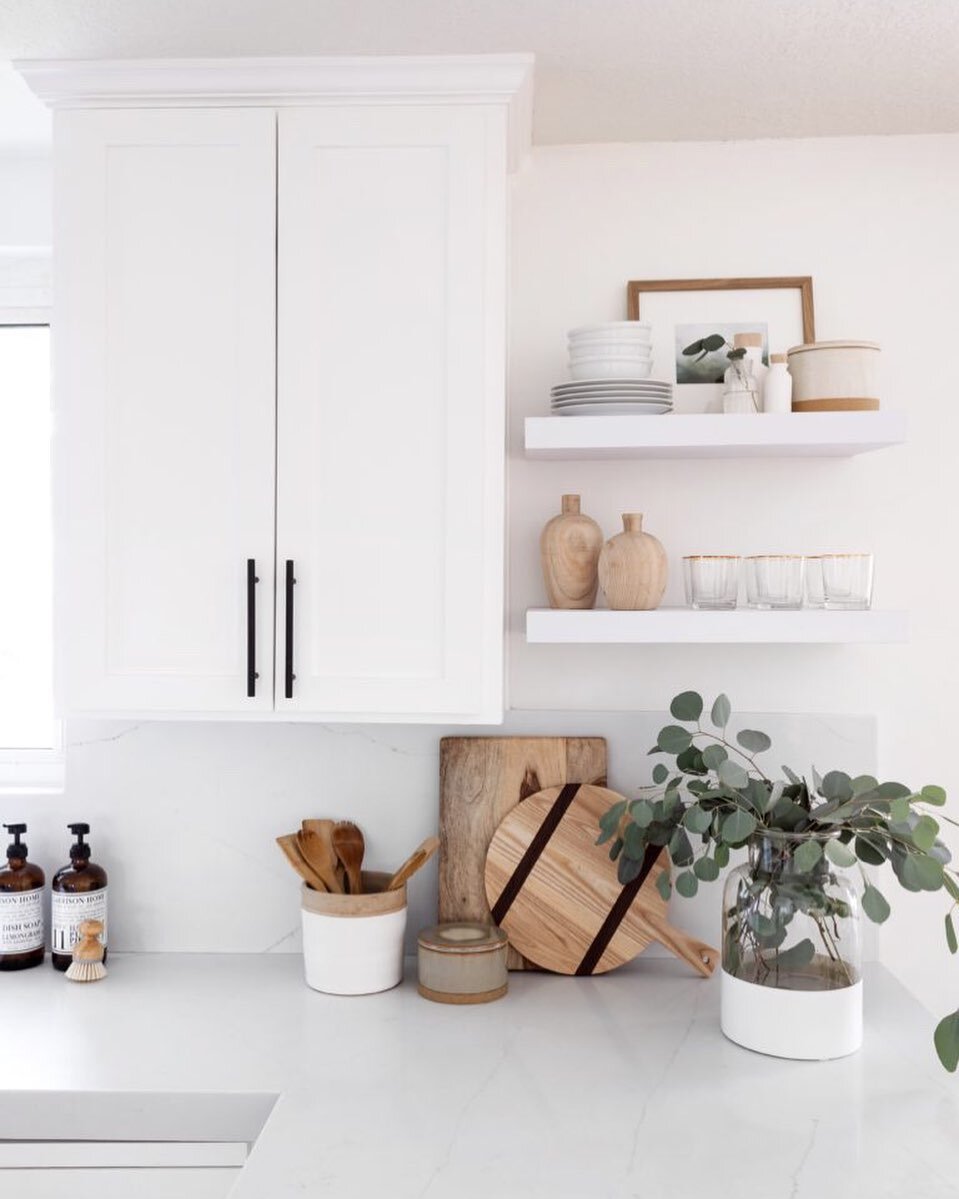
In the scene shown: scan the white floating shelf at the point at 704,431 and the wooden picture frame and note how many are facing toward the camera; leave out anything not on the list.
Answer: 2

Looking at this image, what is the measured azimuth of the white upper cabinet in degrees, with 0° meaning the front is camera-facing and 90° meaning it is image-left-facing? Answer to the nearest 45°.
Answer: approximately 0°

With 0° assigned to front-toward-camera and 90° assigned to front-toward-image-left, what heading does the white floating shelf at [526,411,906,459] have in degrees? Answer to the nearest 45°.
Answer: approximately 0°

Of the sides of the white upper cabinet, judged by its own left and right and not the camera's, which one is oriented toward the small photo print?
left

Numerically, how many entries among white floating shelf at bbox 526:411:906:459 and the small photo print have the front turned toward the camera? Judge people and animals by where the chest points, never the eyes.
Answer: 2

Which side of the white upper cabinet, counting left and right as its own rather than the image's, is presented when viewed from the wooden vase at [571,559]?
left

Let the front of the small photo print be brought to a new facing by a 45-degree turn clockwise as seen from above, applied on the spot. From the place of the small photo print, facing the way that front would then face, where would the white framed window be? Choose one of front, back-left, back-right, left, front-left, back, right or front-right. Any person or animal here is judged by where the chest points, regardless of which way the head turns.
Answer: front-right
